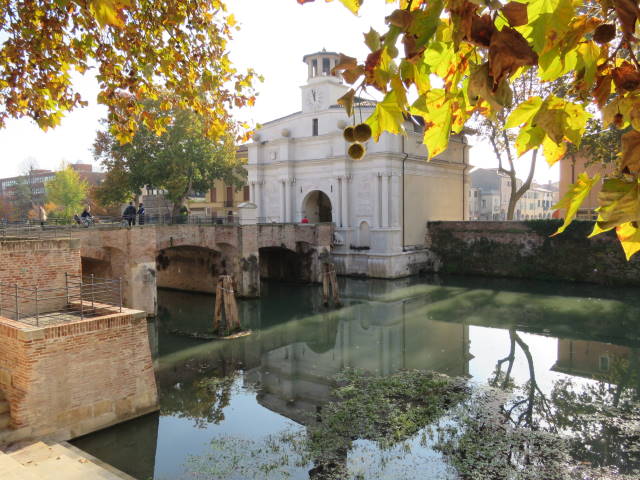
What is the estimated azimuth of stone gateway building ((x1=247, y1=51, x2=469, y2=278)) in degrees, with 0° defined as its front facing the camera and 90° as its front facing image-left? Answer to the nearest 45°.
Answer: approximately 45°

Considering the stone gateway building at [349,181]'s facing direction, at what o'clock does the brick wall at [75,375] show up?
The brick wall is roughly at 11 o'clock from the stone gateway building.

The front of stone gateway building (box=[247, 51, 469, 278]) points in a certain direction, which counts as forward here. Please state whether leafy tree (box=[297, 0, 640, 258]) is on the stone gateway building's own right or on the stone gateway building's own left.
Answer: on the stone gateway building's own left

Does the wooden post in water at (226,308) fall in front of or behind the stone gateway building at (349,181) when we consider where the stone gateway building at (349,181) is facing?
in front

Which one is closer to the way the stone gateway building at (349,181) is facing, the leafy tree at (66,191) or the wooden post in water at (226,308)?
the wooden post in water

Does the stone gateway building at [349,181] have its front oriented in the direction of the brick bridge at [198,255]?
yes

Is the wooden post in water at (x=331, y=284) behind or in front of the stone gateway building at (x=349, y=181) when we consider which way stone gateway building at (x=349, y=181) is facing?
in front
